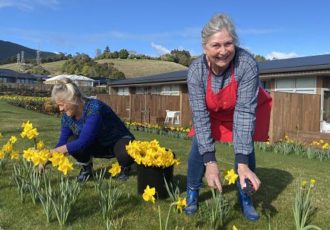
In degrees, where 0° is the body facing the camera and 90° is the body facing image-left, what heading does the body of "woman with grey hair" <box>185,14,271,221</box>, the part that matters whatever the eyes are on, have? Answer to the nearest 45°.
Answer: approximately 0°

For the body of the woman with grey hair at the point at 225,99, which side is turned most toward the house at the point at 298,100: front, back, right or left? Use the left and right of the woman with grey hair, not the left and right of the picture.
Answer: back

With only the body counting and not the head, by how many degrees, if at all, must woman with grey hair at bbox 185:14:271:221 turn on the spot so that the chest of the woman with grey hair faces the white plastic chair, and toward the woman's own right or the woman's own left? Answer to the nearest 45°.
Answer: approximately 180°

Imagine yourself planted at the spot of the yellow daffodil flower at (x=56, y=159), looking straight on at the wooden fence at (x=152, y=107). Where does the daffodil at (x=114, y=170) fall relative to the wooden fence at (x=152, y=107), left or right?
right

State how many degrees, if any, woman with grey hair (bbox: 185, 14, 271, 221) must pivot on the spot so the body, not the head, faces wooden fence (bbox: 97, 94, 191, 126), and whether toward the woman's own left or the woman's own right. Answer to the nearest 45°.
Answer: approximately 180°

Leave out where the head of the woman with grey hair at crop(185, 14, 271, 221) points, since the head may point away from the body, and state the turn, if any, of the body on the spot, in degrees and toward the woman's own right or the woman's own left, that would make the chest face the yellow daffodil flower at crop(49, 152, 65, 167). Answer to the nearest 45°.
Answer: approximately 90° to the woman's own right

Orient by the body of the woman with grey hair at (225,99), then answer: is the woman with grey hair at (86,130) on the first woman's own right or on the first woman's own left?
on the first woman's own right

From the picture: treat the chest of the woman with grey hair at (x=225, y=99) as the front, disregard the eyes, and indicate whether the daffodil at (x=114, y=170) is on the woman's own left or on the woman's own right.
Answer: on the woman's own right
